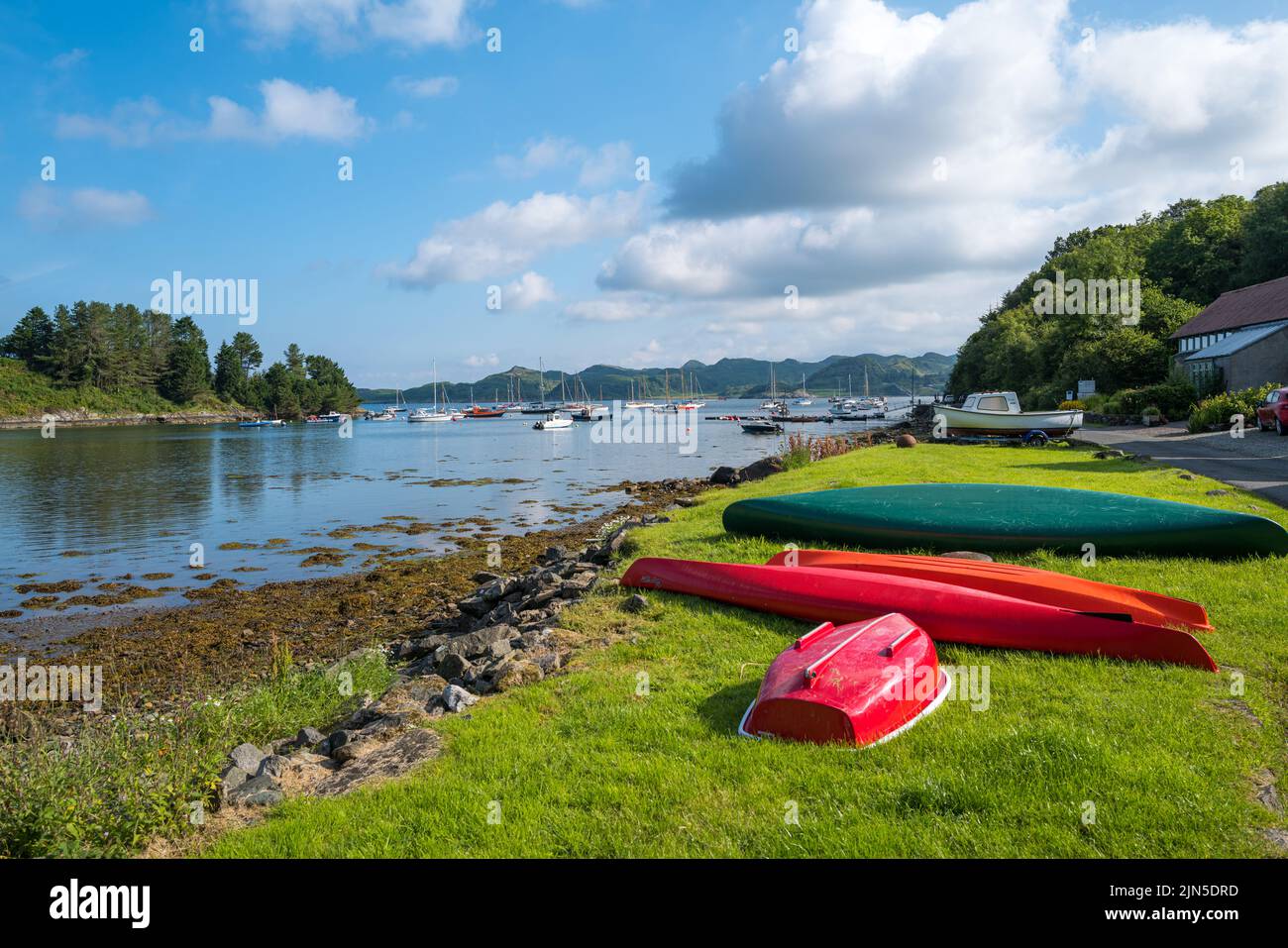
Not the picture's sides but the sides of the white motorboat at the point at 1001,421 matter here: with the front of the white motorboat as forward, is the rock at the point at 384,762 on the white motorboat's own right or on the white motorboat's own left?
on the white motorboat's own left

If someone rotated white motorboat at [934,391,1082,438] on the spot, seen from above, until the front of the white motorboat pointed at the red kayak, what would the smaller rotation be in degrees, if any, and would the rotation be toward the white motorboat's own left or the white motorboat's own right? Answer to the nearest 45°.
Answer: approximately 90° to the white motorboat's own left

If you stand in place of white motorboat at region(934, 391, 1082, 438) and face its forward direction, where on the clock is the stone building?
The stone building is roughly at 4 o'clock from the white motorboat.

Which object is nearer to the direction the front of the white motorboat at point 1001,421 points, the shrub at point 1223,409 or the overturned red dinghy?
the overturned red dinghy

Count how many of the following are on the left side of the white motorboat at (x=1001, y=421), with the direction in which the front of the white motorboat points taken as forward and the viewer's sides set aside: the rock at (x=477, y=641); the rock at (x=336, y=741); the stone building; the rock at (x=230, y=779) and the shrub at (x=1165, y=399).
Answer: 3

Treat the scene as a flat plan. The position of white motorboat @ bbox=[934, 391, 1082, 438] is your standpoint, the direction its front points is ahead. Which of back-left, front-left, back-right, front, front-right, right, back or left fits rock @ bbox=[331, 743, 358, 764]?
left

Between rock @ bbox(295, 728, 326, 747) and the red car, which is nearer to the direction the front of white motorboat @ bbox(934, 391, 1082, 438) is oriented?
the rock

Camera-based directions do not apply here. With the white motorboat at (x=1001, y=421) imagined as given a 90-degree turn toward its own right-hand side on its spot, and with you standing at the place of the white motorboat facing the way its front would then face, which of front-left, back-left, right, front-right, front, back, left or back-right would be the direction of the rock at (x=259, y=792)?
back

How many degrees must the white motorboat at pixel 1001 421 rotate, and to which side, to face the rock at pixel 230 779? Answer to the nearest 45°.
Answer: approximately 90° to its left

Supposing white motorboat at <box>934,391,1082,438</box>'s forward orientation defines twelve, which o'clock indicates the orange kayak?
The orange kayak is roughly at 9 o'clock from the white motorboat.

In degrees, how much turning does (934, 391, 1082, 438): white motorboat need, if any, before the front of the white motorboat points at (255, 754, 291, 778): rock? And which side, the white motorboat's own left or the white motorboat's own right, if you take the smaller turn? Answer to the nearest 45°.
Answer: approximately 90° to the white motorboat's own left

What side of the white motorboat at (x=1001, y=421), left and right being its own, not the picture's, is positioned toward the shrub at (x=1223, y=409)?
back

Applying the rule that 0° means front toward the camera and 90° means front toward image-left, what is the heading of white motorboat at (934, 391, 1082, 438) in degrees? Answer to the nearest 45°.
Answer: approximately 90°

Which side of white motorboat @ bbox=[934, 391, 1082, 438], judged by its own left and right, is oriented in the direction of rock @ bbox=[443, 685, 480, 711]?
left

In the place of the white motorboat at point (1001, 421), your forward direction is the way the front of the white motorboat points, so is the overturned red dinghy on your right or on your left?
on your left

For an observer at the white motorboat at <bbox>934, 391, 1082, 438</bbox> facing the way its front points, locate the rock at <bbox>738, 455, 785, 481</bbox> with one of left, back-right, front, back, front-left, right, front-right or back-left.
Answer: front-left

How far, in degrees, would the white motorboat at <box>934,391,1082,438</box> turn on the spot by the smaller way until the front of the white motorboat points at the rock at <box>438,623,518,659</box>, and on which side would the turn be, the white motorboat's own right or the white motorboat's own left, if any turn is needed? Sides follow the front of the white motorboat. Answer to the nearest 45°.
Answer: approximately 90° to the white motorboat's own left

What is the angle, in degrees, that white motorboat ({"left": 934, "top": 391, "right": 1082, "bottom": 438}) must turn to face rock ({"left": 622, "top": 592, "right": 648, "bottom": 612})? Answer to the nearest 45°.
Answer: approximately 90° to its left
